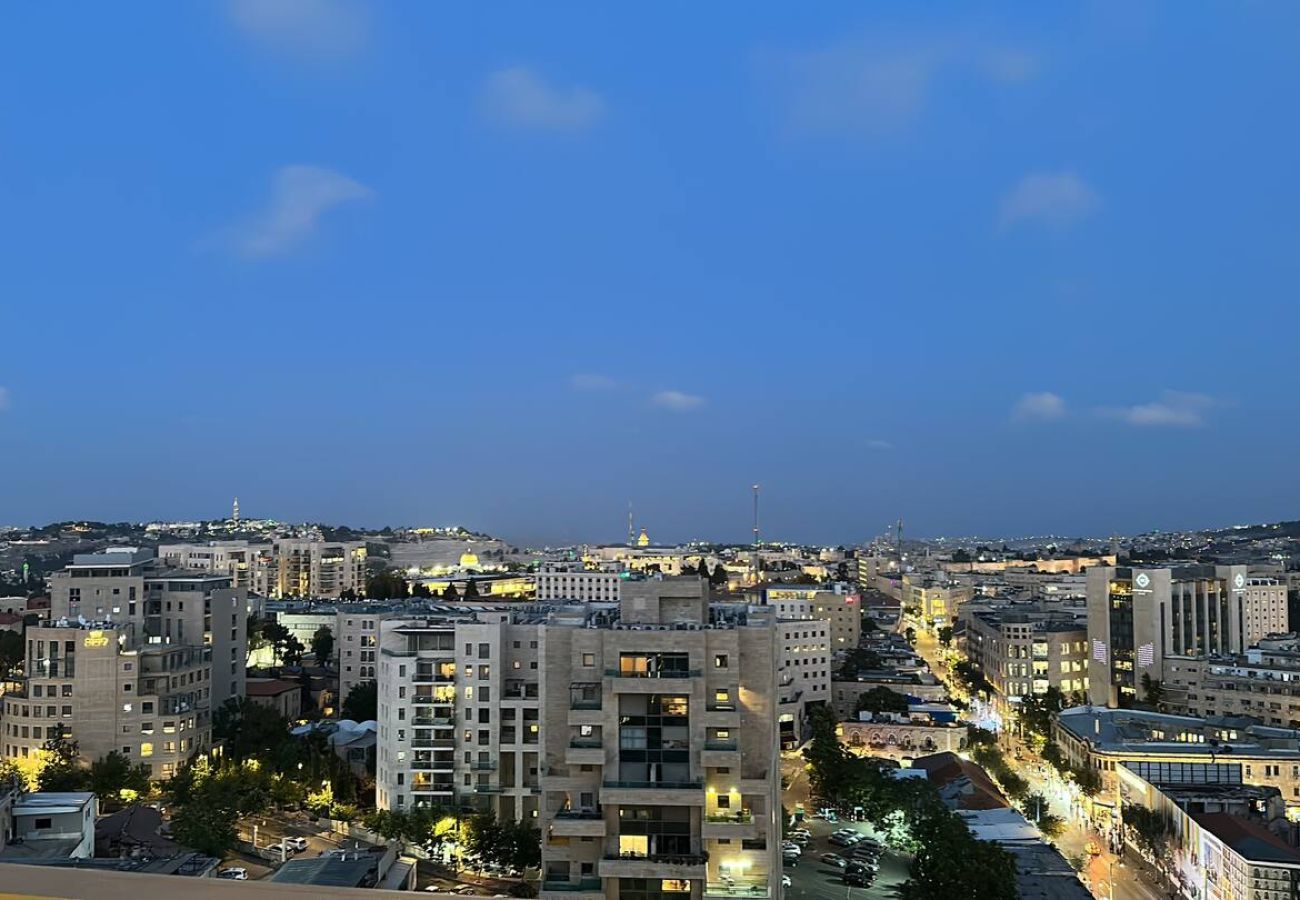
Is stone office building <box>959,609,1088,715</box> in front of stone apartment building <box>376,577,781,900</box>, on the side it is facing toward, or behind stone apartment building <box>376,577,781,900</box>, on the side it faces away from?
behind

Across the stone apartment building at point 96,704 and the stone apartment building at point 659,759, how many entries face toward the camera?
2

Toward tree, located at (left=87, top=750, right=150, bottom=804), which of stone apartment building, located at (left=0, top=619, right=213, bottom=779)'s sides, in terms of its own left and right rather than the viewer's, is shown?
front

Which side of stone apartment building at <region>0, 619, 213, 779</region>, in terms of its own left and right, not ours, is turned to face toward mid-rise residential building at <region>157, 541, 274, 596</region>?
back

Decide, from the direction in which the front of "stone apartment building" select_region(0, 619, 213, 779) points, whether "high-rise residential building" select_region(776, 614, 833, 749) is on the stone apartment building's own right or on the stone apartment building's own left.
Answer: on the stone apartment building's own left

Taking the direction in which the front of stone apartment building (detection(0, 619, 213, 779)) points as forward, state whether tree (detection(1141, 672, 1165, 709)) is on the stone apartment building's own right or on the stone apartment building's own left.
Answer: on the stone apartment building's own left

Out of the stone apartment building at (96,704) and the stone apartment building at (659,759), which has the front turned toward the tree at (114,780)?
the stone apartment building at (96,704)

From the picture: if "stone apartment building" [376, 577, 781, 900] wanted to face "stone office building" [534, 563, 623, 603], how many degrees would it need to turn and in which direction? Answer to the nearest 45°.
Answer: approximately 180°

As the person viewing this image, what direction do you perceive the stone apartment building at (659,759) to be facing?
facing the viewer

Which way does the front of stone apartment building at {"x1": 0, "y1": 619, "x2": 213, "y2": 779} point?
toward the camera
